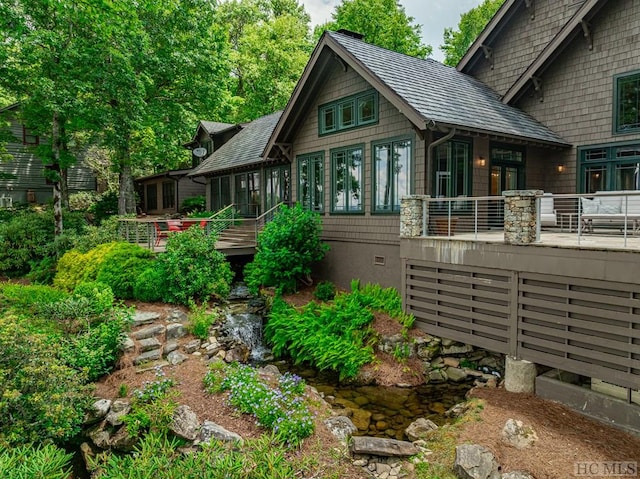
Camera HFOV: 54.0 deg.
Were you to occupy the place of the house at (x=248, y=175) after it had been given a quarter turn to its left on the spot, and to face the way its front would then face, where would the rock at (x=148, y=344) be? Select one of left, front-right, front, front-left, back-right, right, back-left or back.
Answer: front-right

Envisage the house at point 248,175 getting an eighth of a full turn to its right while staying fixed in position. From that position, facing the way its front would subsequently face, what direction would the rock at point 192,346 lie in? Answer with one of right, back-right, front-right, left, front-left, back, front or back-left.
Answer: left

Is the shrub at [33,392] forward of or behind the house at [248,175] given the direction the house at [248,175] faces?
forward

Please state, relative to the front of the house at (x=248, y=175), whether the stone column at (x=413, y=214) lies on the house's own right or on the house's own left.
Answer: on the house's own left

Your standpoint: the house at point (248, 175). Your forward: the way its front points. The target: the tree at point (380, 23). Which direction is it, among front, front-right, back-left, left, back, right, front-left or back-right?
back

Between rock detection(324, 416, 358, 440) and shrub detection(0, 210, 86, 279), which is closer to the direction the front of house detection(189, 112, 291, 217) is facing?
the shrub

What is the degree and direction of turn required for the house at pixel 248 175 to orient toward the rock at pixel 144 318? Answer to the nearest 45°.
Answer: approximately 45° to its left

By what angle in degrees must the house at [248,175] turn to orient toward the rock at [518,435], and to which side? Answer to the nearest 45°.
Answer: approximately 45° to its left

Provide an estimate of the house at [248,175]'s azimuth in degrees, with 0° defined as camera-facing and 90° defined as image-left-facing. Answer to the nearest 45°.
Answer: approximately 45°

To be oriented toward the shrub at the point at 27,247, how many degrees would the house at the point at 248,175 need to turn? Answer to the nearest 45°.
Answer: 0° — it already faces it

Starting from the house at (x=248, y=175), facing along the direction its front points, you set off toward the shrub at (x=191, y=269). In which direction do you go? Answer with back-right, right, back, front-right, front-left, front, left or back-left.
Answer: front-left

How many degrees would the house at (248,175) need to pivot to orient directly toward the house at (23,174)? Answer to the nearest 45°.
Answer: approximately 90° to its right

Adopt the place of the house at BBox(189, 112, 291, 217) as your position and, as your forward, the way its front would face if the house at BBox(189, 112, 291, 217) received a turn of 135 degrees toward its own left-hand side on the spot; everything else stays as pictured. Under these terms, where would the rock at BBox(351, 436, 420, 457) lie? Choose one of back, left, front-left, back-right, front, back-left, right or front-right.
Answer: right
